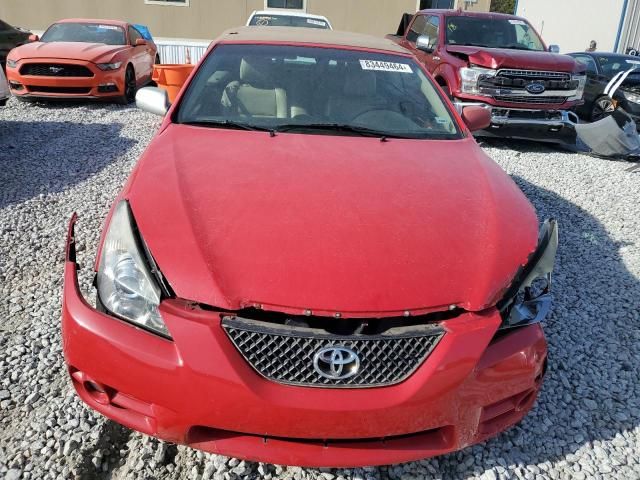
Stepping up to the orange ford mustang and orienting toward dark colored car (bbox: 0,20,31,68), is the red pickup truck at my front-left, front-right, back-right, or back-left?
back-right

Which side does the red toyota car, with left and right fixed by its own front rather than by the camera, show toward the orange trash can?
back

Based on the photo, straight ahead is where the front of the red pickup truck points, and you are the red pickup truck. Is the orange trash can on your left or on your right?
on your right

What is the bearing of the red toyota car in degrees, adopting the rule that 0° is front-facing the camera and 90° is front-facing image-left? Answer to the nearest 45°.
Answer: approximately 0°

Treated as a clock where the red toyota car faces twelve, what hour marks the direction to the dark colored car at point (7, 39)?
The dark colored car is roughly at 5 o'clock from the red toyota car.

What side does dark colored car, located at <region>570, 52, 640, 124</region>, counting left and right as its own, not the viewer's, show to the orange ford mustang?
right

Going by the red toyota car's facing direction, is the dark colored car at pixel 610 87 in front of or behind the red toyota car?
behind
